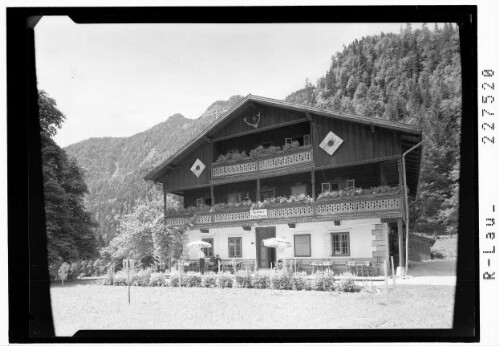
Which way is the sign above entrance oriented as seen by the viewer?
toward the camera

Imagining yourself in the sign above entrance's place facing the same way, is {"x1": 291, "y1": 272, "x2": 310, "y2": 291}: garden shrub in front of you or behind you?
in front

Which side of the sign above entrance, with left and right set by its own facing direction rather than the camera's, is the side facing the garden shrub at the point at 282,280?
front

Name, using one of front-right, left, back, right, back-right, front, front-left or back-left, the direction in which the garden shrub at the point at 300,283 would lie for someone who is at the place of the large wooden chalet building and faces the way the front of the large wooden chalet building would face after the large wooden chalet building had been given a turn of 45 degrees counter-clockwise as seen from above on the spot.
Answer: front
